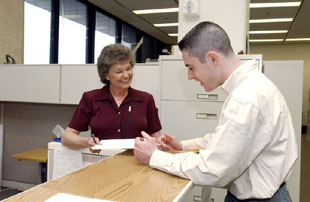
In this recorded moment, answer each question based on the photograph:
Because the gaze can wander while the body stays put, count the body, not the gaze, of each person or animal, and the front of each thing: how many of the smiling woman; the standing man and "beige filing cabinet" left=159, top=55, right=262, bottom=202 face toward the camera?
2

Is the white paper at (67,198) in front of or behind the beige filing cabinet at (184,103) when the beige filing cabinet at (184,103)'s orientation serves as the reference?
in front

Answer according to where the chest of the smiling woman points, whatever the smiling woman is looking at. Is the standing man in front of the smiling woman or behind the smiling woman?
in front

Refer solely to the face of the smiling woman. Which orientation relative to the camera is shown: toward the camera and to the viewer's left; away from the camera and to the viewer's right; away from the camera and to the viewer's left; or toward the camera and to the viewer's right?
toward the camera and to the viewer's right

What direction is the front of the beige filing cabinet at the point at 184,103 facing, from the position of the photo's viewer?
facing the viewer

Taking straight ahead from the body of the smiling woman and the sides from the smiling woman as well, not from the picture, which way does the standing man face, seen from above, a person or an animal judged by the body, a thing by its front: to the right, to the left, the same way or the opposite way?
to the right

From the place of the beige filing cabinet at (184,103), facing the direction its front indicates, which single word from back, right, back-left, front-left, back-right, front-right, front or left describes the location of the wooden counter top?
front

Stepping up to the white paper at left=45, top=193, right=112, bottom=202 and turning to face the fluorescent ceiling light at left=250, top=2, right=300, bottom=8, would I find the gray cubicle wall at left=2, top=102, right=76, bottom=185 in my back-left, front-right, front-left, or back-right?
front-left

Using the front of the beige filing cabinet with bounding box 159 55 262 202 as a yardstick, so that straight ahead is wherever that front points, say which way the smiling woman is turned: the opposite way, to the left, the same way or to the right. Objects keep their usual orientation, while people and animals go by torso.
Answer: the same way

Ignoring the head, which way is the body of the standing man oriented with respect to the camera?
to the viewer's left

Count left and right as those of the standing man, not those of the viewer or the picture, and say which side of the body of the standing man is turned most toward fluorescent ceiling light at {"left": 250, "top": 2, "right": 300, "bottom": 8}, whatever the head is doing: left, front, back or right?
right

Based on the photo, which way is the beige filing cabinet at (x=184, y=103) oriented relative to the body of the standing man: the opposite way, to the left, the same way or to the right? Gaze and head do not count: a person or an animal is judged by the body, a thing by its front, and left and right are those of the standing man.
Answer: to the left

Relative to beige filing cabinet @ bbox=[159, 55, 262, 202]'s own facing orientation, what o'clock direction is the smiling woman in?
The smiling woman is roughly at 1 o'clock from the beige filing cabinet.

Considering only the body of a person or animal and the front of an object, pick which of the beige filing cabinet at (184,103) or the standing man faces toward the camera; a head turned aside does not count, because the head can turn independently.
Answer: the beige filing cabinet

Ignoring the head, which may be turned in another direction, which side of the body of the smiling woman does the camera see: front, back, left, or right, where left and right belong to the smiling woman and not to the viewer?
front

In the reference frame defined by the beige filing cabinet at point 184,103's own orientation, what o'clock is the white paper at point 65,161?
The white paper is roughly at 1 o'clock from the beige filing cabinet.
